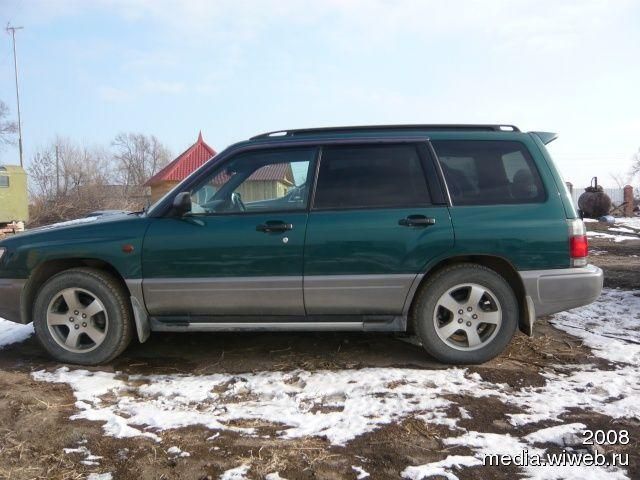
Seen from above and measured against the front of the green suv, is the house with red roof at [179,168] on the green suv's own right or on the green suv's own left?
on the green suv's own right

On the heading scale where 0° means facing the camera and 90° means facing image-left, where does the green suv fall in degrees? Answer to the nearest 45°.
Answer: approximately 90°

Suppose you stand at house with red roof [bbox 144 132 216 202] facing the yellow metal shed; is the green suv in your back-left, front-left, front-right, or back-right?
front-left

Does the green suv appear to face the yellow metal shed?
no

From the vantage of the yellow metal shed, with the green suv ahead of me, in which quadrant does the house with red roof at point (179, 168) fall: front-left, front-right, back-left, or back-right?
back-left

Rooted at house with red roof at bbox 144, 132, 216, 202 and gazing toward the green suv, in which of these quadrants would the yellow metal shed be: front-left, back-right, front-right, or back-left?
front-right
